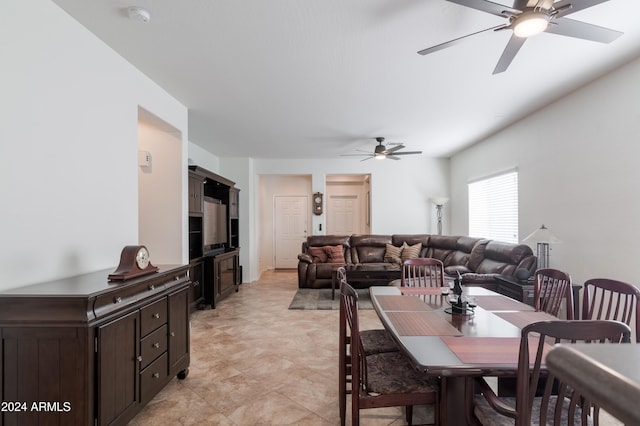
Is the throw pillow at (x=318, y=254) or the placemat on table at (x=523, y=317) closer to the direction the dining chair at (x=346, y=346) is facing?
the placemat on table

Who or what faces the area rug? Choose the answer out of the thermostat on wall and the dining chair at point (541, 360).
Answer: the dining chair

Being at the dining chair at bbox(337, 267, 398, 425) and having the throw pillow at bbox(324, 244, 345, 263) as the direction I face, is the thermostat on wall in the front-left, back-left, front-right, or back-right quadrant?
front-left

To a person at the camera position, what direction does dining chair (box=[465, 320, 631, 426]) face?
facing away from the viewer and to the left of the viewer

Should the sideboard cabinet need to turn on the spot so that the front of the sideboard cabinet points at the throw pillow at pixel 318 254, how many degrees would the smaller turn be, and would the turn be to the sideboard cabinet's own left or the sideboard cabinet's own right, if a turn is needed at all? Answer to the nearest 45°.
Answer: approximately 90° to the sideboard cabinet's own left

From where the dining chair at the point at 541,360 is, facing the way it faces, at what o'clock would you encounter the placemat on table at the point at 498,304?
The placemat on table is roughly at 1 o'clock from the dining chair.

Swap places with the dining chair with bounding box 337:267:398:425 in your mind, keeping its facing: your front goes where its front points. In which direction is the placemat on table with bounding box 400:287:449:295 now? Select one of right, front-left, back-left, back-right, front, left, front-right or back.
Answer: front-left

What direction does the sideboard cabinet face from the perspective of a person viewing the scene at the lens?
facing the viewer and to the right of the viewer

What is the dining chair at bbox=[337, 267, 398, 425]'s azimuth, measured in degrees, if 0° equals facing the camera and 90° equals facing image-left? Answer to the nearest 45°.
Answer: approximately 270°

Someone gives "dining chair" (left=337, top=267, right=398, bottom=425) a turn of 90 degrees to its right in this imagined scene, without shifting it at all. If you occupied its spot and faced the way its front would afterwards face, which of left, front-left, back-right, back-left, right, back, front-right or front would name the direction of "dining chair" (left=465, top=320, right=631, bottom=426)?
front-left

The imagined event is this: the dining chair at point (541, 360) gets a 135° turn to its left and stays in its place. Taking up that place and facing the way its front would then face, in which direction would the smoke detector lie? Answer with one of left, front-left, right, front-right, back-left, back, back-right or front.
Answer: right

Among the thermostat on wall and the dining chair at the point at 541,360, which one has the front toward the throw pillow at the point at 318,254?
the dining chair

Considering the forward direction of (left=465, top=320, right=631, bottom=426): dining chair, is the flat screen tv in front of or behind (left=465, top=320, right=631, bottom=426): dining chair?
in front
